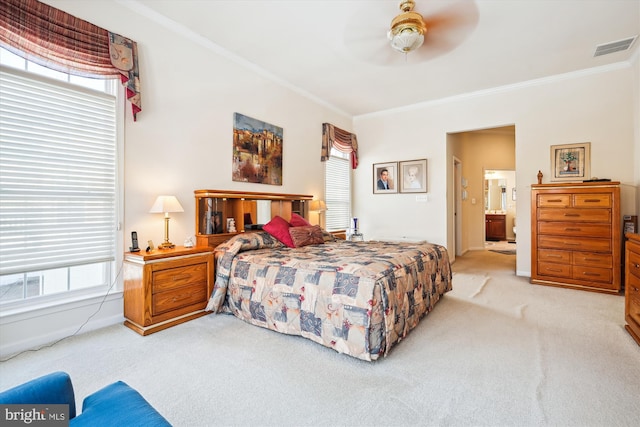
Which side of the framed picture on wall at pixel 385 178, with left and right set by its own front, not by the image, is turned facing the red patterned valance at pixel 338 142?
right

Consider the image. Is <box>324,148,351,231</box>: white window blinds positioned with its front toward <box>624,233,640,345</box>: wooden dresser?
yes

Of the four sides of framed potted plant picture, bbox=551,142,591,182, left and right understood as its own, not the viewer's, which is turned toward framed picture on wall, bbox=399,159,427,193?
right

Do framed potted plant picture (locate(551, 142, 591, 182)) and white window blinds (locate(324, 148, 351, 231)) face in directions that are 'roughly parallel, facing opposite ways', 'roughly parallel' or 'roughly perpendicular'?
roughly perpendicular

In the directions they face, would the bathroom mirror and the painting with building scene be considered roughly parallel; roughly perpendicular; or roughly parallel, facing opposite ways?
roughly perpendicular

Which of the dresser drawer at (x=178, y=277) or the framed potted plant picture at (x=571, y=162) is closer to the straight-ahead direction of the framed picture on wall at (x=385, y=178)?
the dresser drawer
